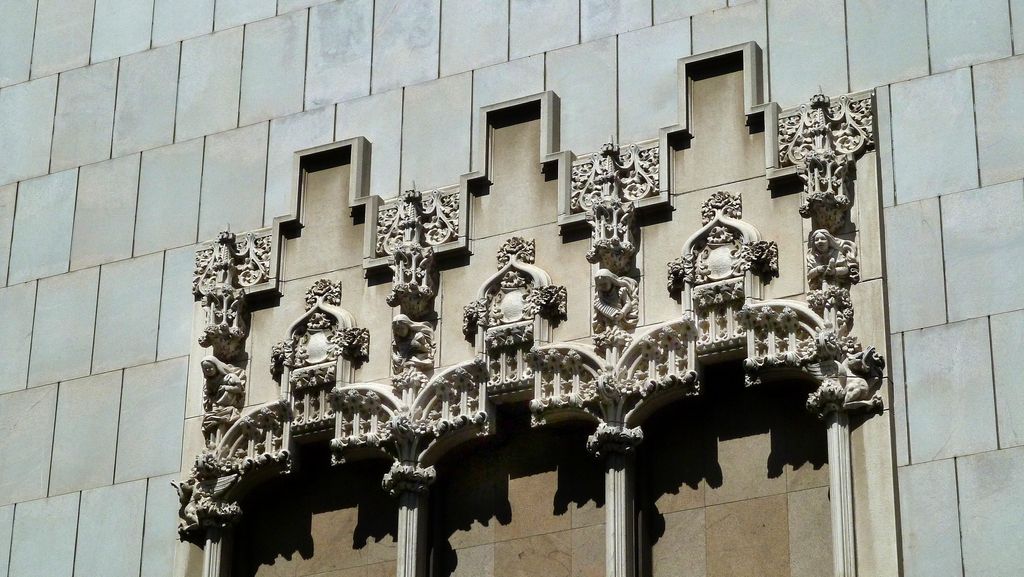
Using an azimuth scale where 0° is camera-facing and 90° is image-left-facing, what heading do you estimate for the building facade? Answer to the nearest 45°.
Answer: approximately 45°
